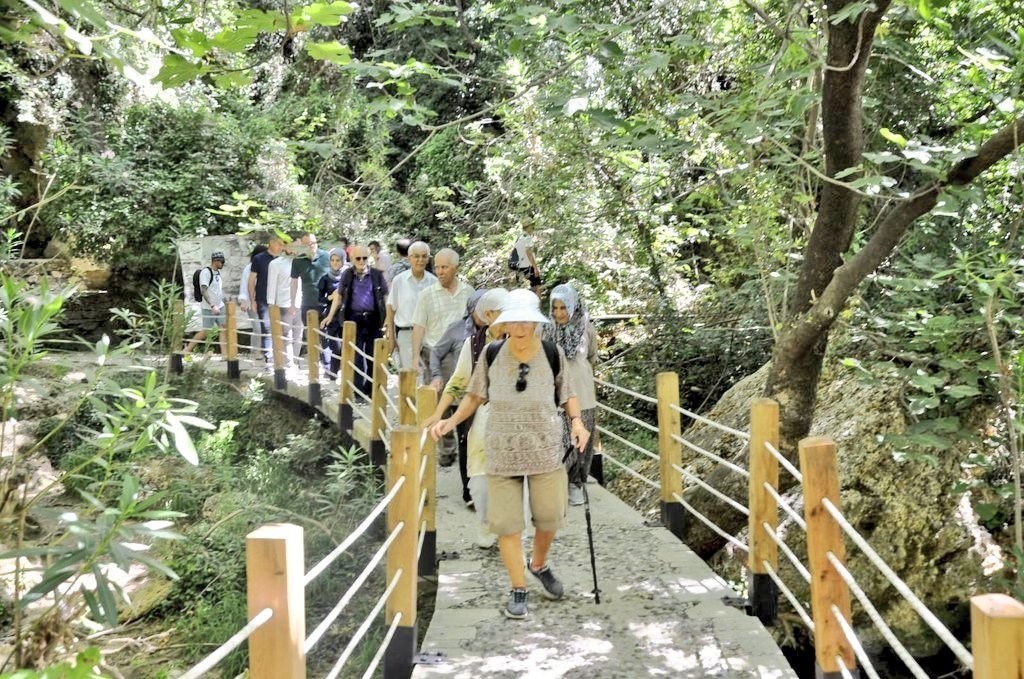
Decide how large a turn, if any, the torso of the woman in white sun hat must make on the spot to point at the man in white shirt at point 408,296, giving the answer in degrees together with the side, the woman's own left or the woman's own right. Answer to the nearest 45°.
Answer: approximately 180°

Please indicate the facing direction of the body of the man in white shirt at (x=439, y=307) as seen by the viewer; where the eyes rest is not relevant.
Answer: toward the camera

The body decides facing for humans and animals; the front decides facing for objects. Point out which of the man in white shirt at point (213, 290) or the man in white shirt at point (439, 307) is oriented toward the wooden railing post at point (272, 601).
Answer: the man in white shirt at point (439, 307)

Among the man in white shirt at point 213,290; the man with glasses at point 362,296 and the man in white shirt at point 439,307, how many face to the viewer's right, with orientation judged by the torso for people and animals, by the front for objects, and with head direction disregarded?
1

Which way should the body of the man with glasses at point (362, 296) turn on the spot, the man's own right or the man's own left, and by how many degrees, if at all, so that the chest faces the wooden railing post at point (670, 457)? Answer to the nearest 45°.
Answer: approximately 45° to the man's own left

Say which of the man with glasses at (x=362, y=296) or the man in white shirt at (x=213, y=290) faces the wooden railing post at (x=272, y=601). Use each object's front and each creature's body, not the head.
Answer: the man with glasses

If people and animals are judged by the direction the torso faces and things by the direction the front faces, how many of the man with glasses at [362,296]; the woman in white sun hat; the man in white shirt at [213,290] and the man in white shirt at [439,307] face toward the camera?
3

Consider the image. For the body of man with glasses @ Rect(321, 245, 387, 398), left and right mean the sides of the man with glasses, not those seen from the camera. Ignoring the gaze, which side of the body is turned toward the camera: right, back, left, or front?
front

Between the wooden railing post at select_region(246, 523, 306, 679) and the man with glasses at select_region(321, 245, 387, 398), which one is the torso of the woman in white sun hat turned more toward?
the wooden railing post

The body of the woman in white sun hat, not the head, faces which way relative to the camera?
toward the camera

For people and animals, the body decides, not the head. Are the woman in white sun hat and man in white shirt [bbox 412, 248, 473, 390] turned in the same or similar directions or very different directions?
same or similar directions

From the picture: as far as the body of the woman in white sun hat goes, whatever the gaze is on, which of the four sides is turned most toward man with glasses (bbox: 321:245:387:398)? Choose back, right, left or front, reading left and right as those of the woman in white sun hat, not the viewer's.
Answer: back

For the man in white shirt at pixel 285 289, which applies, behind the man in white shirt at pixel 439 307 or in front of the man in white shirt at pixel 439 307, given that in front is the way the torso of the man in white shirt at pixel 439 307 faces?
behind

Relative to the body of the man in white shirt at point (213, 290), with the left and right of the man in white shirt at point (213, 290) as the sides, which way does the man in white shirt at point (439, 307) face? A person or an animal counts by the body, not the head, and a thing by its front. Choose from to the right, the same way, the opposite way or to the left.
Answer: to the right

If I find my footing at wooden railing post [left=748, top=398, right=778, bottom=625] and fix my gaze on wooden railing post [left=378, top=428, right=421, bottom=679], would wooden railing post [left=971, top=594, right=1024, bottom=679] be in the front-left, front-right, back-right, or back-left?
front-left

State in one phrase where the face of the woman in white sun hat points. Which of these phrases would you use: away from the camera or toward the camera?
toward the camera

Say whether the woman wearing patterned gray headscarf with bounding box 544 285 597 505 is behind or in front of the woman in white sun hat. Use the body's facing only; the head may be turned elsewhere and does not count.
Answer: behind

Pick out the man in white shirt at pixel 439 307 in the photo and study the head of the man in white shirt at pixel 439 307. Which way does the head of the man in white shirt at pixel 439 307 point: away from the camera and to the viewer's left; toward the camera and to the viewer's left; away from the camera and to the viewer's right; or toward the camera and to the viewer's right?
toward the camera and to the viewer's left

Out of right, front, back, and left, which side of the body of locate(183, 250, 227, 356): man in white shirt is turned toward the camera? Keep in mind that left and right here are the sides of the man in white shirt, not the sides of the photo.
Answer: right
